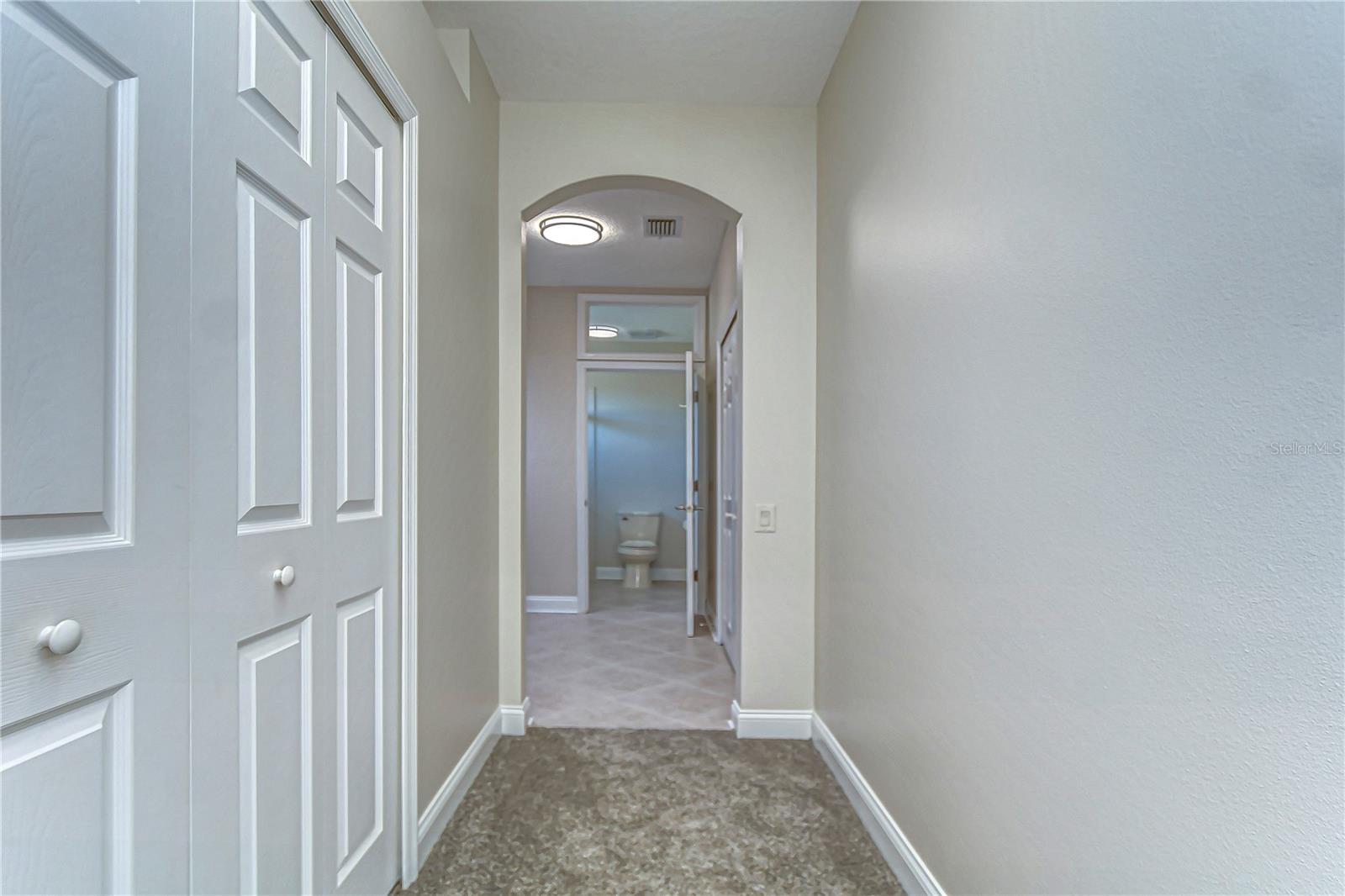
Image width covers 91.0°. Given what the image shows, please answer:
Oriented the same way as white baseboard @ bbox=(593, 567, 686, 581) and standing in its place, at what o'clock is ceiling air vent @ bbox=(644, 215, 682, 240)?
The ceiling air vent is roughly at 12 o'clock from the white baseboard.

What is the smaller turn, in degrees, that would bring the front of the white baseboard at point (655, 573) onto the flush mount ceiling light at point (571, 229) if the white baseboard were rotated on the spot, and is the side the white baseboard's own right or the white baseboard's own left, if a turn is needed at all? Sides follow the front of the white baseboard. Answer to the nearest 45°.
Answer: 0° — it already faces it

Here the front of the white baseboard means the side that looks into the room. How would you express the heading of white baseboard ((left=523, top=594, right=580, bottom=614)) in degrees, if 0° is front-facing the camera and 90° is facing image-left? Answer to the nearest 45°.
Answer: approximately 0°

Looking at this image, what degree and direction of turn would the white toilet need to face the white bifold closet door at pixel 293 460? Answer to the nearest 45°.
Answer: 0° — it already faces it

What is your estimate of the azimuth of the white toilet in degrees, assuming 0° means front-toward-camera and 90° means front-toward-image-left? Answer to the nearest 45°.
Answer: approximately 0°

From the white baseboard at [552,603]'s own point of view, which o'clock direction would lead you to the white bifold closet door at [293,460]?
The white bifold closet door is roughly at 12 o'clock from the white baseboard.

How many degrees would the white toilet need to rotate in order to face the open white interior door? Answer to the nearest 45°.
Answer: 0° — it already faces it
